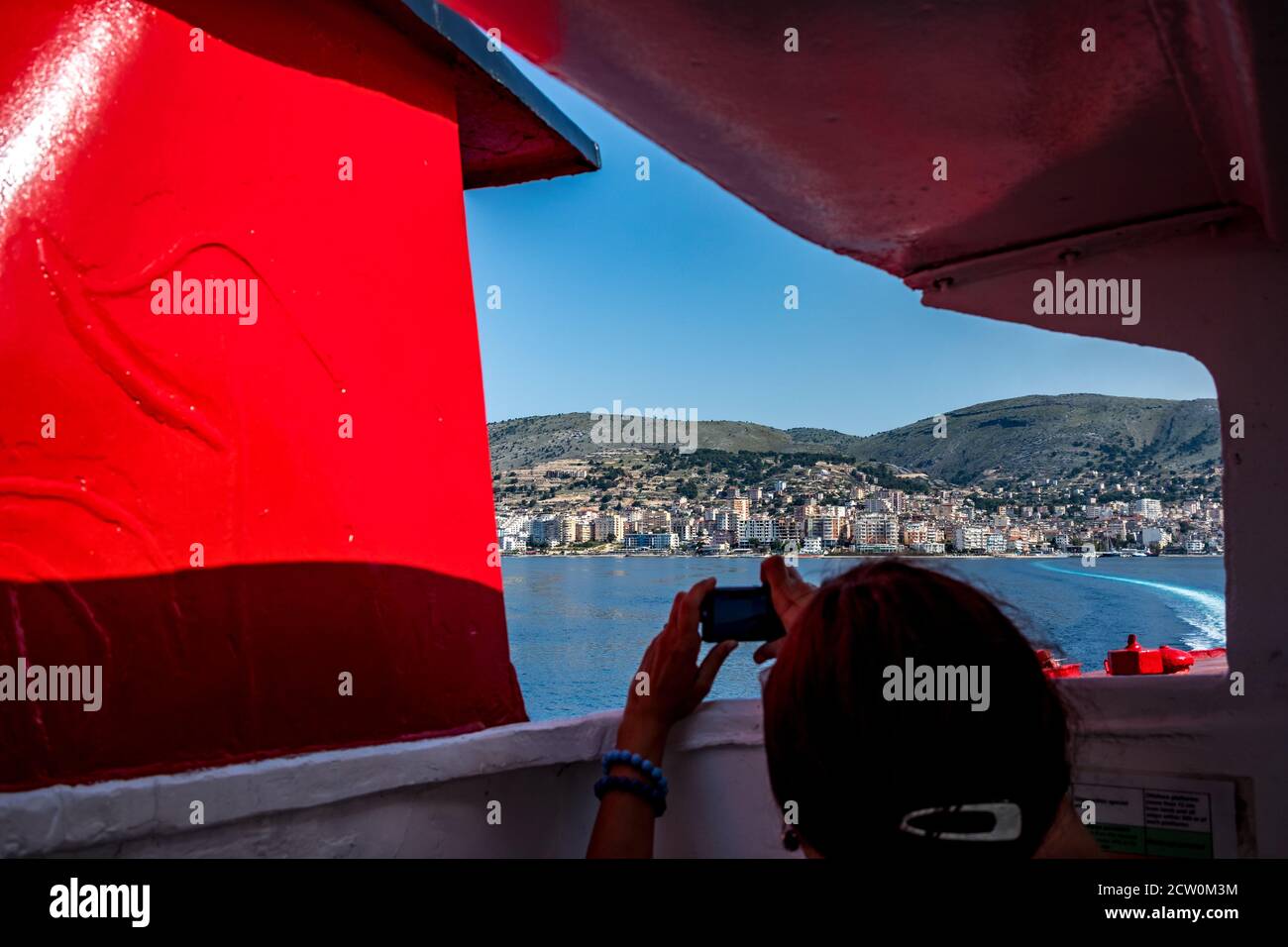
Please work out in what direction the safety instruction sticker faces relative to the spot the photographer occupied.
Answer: facing the viewer

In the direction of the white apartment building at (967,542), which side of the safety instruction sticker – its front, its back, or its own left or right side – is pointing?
back

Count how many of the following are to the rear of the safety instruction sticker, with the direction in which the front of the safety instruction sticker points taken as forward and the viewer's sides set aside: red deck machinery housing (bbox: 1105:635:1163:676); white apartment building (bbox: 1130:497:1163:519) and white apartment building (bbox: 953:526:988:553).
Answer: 3

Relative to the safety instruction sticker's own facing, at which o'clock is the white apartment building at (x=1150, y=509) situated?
The white apartment building is roughly at 6 o'clock from the safety instruction sticker.

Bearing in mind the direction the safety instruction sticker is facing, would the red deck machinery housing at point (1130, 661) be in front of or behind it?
behind
